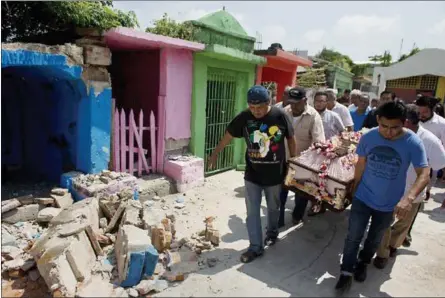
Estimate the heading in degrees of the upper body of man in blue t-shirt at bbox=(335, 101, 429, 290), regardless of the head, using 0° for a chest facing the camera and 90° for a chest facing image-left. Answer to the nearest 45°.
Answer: approximately 45°

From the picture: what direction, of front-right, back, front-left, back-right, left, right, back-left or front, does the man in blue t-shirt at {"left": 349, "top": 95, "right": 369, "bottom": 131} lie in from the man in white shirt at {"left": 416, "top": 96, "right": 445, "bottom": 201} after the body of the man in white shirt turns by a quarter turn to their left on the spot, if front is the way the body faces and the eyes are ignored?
back

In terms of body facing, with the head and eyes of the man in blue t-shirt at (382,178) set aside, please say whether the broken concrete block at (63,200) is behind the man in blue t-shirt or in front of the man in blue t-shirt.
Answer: in front

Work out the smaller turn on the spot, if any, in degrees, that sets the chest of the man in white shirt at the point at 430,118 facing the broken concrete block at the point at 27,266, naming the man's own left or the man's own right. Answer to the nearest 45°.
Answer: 0° — they already face it

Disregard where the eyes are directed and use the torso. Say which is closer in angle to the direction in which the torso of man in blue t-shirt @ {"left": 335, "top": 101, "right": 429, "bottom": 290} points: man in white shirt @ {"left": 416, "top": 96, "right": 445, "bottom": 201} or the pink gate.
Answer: the pink gate

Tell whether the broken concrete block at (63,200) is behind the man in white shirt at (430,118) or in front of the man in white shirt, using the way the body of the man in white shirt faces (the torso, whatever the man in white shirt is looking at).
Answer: in front

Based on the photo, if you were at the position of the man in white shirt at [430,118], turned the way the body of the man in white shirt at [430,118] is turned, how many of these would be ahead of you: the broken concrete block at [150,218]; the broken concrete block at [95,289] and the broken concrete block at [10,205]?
3

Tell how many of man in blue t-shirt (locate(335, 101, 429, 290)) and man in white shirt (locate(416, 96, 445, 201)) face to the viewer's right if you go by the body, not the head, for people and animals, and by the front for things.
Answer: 0
